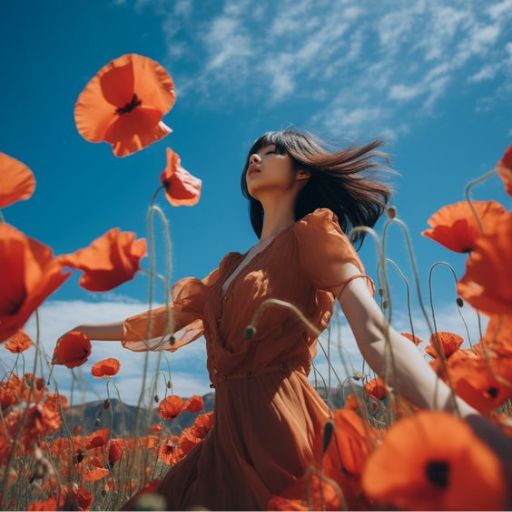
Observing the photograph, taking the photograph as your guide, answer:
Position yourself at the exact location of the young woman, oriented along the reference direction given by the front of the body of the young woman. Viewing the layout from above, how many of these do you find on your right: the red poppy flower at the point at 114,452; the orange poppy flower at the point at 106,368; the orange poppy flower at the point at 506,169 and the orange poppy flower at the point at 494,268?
2

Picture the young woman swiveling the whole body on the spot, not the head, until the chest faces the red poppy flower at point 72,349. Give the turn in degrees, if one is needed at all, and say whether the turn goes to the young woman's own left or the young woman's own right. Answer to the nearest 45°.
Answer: approximately 90° to the young woman's own right

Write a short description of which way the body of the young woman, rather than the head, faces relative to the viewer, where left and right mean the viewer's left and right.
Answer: facing the viewer and to the left of the viewer

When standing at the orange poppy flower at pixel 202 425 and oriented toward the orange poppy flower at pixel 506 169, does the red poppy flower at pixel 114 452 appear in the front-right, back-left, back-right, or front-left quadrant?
back-right

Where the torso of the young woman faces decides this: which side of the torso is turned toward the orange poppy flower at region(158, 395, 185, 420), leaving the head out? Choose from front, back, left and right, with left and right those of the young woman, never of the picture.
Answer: right

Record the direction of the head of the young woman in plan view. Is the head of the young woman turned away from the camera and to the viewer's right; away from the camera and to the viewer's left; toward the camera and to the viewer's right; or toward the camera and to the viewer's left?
toward the camera and to the viewer's left

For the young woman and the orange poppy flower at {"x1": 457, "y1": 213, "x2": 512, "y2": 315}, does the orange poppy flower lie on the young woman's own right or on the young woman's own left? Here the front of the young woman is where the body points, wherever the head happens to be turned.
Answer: on the young woman's own left

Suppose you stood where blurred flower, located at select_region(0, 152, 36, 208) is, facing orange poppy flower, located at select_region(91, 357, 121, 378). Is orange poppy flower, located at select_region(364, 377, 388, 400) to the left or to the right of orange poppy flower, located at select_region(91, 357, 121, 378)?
right

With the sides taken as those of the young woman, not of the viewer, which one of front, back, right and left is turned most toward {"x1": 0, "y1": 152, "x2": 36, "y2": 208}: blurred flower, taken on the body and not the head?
front

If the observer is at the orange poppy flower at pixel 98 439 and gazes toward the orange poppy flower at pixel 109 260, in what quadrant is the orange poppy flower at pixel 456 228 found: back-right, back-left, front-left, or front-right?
front-left
